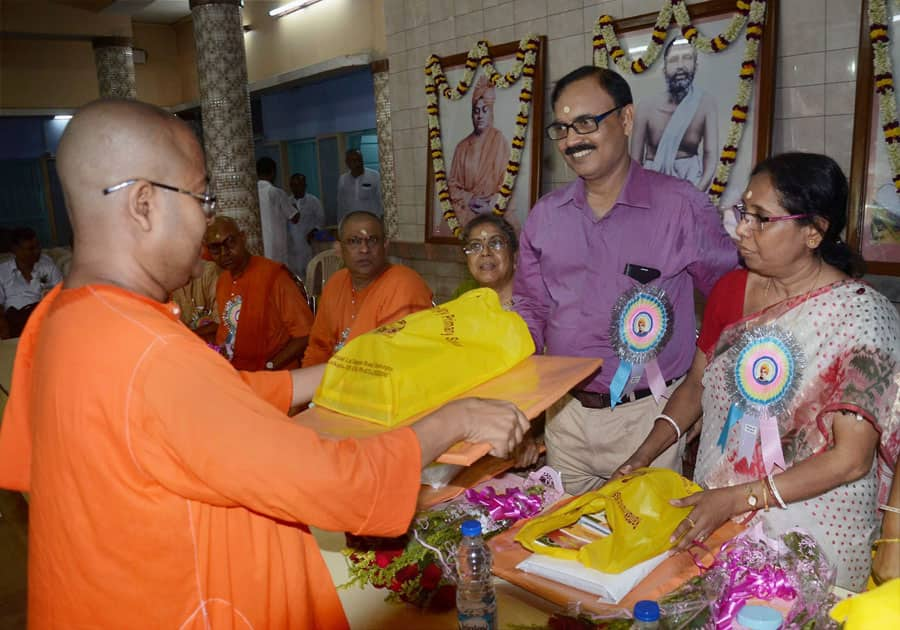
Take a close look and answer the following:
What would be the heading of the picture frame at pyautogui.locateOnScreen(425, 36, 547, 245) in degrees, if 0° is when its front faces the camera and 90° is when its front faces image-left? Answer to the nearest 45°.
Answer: approximately 45°

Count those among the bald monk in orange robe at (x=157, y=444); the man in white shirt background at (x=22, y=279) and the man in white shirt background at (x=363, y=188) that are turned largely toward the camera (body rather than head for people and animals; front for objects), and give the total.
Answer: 2

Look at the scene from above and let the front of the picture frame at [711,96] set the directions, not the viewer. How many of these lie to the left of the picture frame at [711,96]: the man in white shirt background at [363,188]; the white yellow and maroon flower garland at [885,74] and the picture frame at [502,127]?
1

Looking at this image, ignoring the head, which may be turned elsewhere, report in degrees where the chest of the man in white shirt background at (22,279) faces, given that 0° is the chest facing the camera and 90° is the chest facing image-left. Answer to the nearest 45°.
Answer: approximately 0°

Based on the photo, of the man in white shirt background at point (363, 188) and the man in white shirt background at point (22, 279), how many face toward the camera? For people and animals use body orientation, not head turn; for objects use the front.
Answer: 2

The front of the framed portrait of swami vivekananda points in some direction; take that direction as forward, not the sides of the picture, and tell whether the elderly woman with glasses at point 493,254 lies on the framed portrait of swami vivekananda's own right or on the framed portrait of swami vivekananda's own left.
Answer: on the framed portrait of swami vivekananda's own left

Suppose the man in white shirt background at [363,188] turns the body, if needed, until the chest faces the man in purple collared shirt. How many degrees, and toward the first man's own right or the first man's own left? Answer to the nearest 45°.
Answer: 0° — they already face them

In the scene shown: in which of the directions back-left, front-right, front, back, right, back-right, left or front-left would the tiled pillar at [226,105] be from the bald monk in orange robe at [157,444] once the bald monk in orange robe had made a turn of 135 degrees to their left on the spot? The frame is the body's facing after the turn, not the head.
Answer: right

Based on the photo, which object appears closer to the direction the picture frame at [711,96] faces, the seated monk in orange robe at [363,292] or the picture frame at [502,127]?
the seated monk in orange robe

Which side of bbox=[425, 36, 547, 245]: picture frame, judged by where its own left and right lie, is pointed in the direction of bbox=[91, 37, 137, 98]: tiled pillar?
right

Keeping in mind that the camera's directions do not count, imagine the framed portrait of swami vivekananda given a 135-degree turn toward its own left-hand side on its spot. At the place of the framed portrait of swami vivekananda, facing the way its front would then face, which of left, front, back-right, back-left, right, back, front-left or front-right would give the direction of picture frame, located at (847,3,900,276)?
front-right

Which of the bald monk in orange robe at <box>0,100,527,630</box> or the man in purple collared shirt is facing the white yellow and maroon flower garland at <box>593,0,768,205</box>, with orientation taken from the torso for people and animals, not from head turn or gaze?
the bald monk in orange robe
